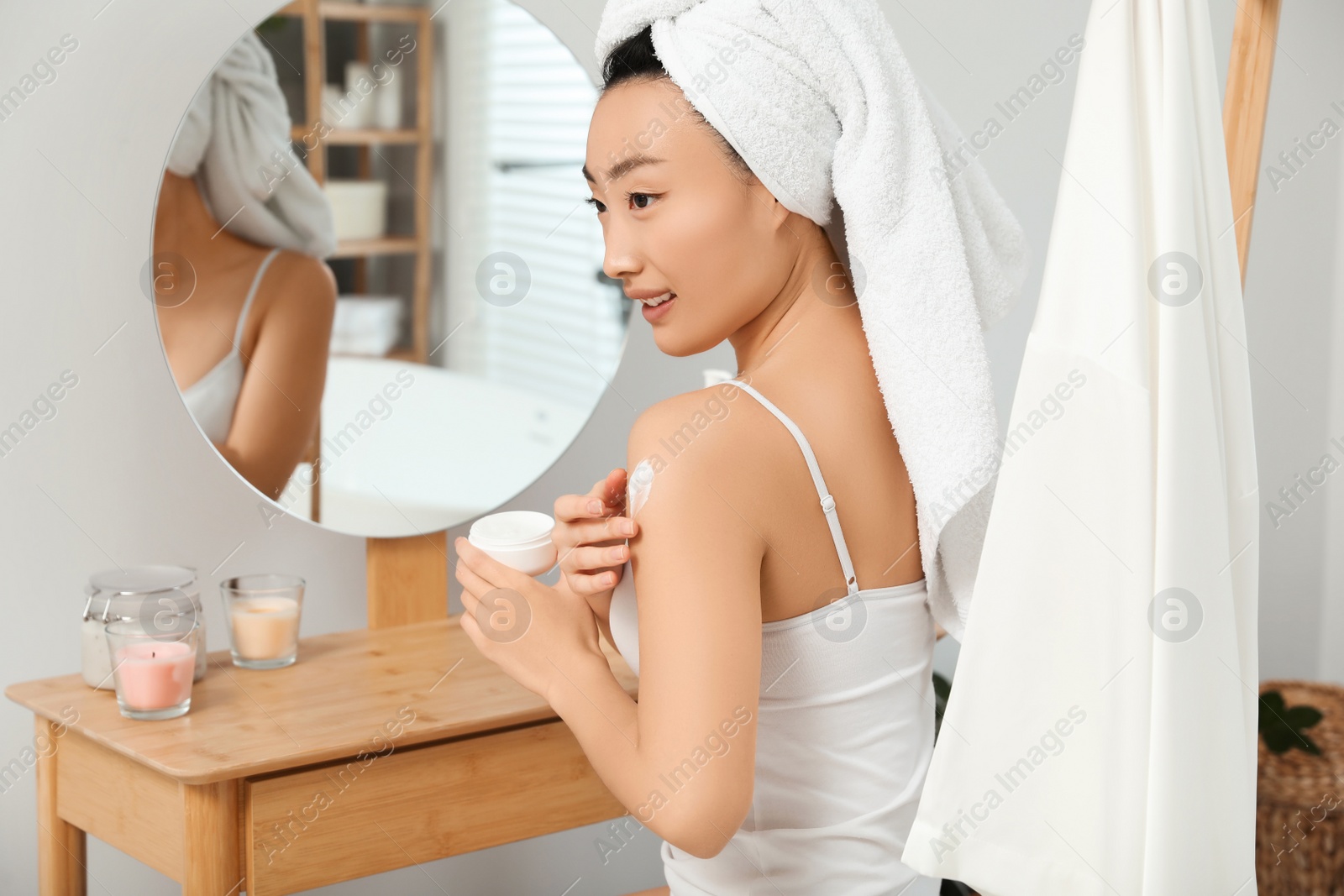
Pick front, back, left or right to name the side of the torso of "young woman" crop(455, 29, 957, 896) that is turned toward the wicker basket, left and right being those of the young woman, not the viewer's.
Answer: right

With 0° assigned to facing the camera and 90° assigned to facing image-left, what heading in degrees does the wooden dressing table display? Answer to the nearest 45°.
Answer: approximately 315°

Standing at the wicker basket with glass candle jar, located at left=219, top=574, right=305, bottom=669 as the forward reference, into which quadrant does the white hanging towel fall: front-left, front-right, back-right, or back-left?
front-left

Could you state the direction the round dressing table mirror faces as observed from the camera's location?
facing the viewer and to the right of the viewer

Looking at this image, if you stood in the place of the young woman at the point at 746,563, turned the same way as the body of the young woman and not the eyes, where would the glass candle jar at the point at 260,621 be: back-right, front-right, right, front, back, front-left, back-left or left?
front

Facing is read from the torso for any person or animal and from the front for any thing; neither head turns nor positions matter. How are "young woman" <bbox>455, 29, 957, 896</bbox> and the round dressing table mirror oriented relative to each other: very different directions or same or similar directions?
very different directions

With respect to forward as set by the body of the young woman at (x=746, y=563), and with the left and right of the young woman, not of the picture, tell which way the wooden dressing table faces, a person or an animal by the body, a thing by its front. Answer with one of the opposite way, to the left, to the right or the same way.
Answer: the opposite way

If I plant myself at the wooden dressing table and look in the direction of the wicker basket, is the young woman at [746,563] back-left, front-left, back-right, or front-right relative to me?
front-right

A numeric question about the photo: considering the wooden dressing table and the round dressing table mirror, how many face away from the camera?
0

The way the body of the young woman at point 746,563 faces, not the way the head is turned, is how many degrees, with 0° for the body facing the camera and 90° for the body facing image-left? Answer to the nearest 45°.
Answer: approximately 135°

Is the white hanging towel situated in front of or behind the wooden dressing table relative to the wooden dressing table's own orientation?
in front
